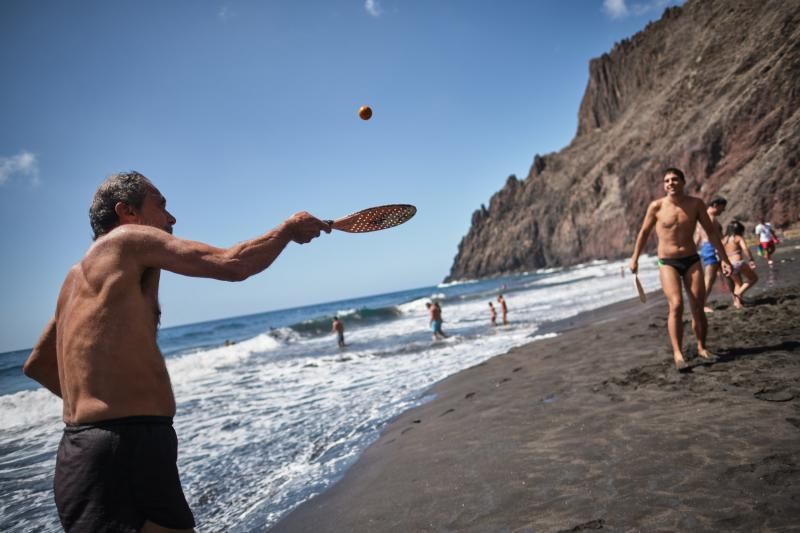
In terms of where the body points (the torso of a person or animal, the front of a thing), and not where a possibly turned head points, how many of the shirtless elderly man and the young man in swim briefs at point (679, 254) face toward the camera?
1

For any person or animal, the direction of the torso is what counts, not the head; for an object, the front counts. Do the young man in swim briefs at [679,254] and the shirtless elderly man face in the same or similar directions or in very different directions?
very different directions

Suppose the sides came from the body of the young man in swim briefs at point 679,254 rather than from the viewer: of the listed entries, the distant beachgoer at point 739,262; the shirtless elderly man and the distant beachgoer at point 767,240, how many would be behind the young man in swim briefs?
2

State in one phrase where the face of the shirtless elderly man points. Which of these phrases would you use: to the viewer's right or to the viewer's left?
to the viewer's right

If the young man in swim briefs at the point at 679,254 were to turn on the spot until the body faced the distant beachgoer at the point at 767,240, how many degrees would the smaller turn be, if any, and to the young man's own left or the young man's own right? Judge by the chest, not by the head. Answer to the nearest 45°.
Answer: approximately 180°

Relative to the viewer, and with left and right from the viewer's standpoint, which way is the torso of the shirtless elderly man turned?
facing away from the viewer and to the right of the viewer
